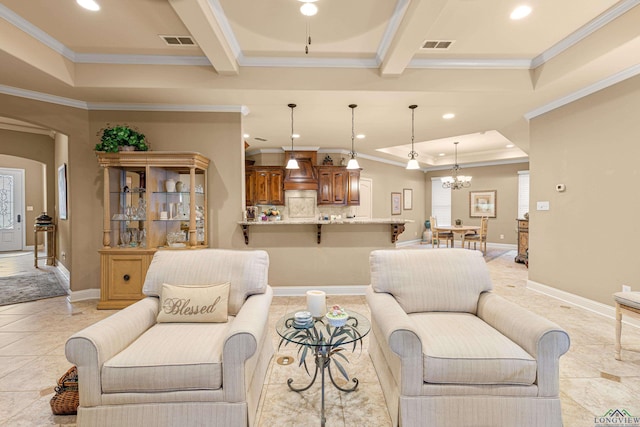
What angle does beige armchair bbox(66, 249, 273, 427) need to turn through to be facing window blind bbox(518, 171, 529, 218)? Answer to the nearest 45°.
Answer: approximately 135° to its left

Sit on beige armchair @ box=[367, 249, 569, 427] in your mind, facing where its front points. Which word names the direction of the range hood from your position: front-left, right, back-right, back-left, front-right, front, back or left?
back

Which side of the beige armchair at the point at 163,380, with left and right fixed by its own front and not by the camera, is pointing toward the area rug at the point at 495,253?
back

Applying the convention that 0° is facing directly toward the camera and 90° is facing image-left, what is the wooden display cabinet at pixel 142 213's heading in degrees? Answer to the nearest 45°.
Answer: approximately 0°

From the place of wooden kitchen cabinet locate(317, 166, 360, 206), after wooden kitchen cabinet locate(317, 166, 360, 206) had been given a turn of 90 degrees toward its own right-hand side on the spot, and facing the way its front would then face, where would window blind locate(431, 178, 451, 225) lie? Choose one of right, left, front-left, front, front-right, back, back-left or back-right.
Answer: back-right

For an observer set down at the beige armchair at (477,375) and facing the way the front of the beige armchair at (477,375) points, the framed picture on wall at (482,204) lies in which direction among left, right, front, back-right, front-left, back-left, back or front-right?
back-left

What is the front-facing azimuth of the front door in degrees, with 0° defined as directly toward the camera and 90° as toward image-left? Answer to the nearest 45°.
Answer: approximately 0°

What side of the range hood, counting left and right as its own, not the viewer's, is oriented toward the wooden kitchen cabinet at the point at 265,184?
right

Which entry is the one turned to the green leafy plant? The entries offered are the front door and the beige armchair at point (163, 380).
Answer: the front door

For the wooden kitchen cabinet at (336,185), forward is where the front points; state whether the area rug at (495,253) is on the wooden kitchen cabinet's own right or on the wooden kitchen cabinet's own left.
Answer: on the wooden kitchen cabinet's own left
